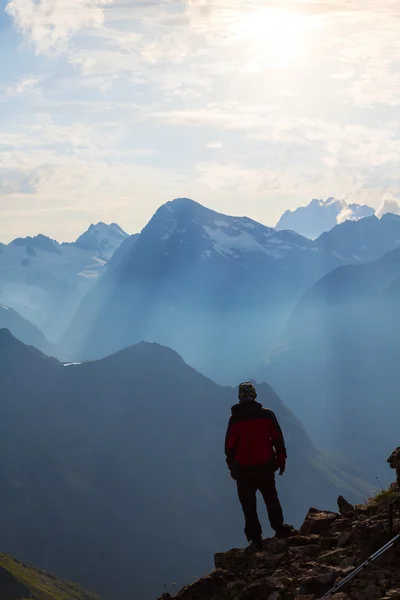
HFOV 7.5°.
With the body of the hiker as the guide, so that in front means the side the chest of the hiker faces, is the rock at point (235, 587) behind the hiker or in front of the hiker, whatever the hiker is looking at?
behind

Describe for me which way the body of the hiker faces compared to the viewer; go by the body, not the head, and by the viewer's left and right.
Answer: facing away from the viewer

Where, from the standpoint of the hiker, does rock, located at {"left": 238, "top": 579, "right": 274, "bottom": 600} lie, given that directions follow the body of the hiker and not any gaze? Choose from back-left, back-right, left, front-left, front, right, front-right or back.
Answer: back
